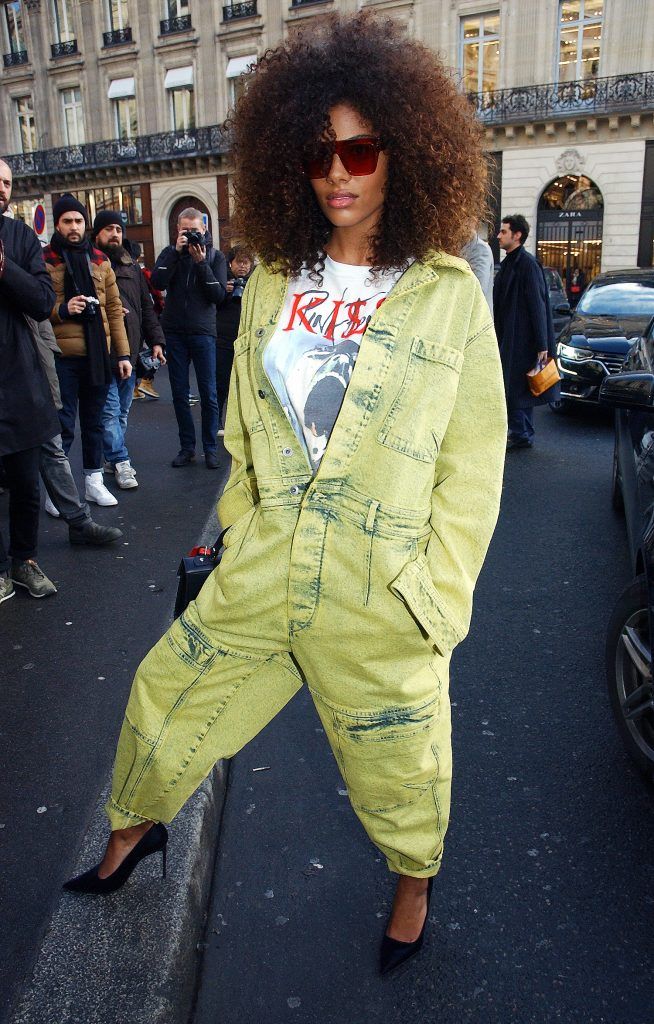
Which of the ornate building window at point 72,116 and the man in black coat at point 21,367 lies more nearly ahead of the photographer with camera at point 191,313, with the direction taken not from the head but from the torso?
the man in black coat

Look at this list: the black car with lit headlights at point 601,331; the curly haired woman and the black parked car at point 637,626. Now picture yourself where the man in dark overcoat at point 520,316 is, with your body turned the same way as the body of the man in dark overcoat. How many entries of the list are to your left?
2

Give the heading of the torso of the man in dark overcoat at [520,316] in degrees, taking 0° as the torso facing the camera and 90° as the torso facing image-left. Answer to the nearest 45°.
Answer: approximately 90°

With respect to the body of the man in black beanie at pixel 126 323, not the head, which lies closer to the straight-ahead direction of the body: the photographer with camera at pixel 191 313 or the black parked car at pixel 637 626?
the black parked car

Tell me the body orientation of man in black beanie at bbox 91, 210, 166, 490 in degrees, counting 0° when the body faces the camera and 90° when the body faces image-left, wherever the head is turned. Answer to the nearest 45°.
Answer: approximately 315°

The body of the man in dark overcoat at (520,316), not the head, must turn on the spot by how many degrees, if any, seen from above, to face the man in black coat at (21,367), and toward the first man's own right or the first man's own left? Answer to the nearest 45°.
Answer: approximately 45° to the first man's own left
